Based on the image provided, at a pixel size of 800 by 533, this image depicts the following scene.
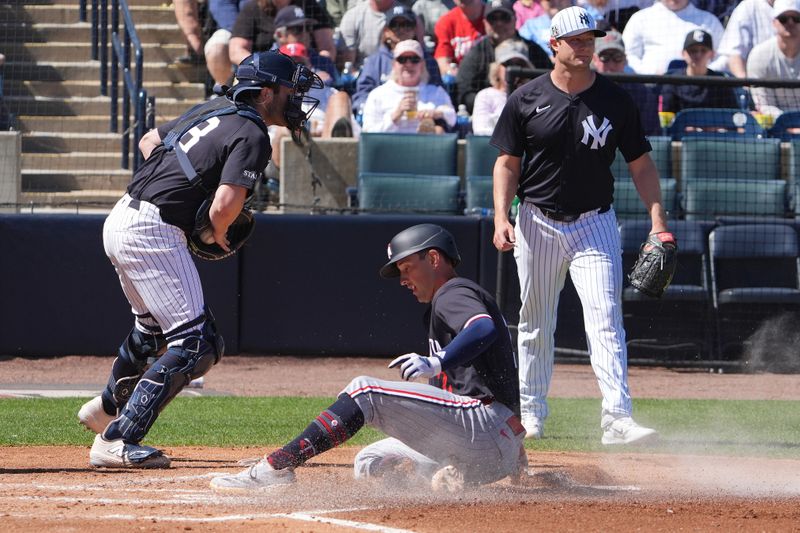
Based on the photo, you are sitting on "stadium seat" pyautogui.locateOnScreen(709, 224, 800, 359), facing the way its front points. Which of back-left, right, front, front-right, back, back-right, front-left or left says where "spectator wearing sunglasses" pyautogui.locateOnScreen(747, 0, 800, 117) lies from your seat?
back

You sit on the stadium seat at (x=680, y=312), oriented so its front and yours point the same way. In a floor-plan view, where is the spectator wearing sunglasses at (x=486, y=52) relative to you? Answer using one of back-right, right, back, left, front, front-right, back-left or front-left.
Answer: back-right

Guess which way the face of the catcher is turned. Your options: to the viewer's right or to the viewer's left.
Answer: to the viewer's right

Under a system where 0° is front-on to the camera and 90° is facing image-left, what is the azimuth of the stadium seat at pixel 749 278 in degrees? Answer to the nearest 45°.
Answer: approximately 0°

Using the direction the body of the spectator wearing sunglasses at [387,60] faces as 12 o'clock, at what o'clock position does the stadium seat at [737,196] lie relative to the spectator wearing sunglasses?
The stadium seat is roughly at 10 o'clock from the spectator wearing sunglasses.
